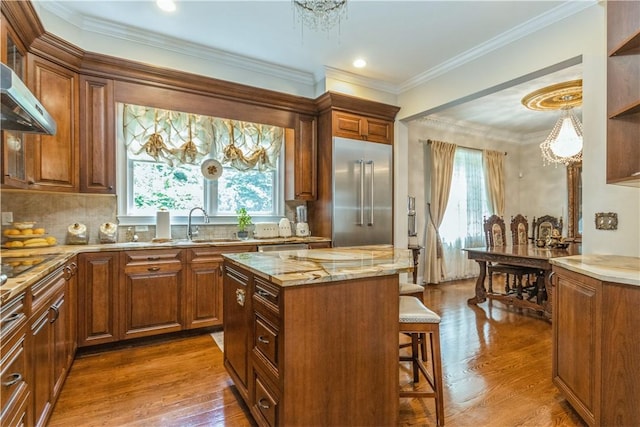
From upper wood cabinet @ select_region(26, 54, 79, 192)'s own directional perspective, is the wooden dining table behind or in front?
in front

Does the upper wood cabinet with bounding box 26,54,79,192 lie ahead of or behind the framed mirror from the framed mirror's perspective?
ahead

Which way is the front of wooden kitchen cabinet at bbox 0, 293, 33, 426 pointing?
to the viewer's right

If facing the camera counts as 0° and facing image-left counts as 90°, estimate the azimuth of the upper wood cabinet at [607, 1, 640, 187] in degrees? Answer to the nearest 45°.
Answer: approximately 45°

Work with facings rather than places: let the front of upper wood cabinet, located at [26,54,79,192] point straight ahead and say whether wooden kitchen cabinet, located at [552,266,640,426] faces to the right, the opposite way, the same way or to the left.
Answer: the opposite way

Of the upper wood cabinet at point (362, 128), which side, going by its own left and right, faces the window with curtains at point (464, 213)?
left

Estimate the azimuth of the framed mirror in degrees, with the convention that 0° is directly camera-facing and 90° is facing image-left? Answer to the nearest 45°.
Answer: approximately 45°

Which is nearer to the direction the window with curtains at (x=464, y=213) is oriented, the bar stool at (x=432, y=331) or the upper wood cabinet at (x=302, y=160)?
the bar stool

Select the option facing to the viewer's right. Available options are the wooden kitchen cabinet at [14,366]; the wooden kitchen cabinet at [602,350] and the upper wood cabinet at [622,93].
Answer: the wooden kitchen cabinet at [14,366]
